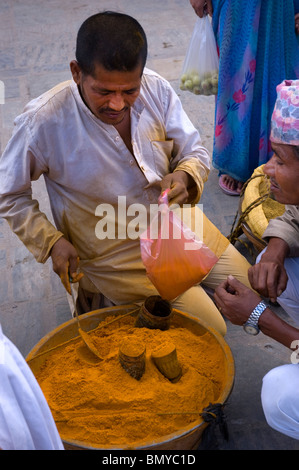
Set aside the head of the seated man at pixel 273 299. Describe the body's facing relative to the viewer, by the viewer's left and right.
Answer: facing to the left of the viewer

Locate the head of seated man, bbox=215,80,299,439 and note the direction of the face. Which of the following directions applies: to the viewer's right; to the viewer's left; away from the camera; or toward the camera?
to the viewer's left

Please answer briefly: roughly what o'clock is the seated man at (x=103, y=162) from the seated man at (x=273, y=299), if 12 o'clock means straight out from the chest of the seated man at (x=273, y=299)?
the seated man at (x=103, y=162) is roughly at 1 o'clock from the seated man at (x=273, y=299).
